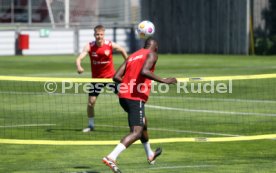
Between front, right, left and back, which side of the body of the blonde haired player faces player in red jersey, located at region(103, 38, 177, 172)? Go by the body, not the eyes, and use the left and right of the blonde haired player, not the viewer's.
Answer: front

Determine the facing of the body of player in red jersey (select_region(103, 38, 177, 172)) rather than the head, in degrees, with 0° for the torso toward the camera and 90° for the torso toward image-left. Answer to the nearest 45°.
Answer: approximately 225°

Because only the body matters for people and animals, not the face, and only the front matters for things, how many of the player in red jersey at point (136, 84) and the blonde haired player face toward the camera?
1

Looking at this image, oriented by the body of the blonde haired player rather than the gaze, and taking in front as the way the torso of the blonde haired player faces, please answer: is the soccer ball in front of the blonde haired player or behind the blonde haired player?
in front
